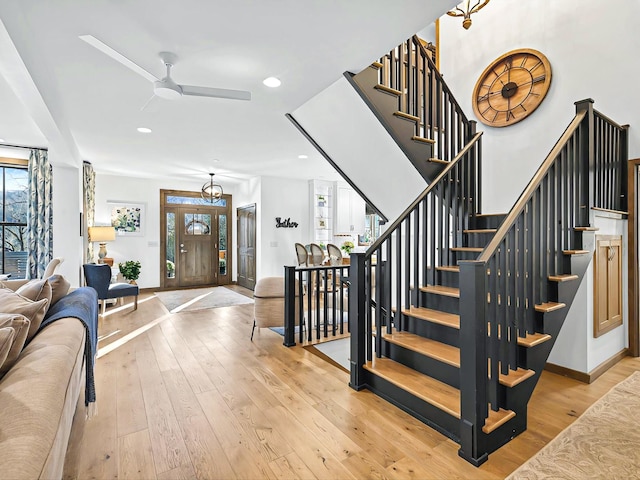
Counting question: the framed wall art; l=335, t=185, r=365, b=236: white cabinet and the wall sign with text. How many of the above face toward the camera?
3

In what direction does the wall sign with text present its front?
toward the camera

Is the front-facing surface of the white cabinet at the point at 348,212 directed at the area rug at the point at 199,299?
no

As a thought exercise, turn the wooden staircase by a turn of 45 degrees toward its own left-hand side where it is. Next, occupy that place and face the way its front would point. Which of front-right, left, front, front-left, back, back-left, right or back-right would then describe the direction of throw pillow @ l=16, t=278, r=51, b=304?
front-right

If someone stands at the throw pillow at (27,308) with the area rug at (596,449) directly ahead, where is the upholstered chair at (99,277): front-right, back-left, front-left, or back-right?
back-left

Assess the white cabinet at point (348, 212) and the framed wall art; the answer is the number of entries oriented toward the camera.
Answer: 2

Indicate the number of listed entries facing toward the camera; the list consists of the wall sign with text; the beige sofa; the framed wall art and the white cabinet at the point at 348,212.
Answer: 3

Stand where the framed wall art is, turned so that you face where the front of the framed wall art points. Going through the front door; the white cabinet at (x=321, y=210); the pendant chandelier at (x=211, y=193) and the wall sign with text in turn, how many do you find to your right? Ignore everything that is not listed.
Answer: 0

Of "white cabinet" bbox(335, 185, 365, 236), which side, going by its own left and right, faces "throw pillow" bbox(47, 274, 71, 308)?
front

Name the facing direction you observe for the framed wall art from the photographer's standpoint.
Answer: facing the viewer

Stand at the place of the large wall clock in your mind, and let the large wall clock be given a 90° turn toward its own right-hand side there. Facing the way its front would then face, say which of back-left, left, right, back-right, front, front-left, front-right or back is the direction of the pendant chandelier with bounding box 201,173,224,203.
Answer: front-left

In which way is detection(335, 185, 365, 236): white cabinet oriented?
toward the camera

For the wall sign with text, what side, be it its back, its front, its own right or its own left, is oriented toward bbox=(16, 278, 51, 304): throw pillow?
front
